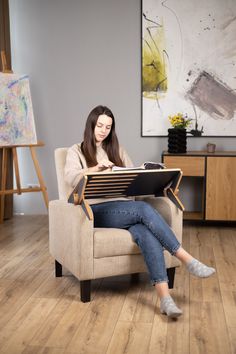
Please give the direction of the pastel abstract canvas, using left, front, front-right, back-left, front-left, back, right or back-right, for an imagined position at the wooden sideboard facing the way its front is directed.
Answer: right

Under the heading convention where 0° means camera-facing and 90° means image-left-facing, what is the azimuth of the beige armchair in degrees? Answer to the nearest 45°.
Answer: approximately 315°

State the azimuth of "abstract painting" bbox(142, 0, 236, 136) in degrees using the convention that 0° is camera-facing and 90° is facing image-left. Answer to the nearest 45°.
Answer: approximately 0°

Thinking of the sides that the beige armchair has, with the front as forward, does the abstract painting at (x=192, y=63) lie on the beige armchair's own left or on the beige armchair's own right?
on the beige armchair's own left

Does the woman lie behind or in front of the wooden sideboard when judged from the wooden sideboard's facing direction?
in front

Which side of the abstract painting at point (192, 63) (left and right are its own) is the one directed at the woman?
front

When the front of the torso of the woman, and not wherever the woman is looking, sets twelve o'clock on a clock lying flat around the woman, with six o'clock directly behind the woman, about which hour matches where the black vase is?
The black vase is roughly at 8 o'clock from the woman.

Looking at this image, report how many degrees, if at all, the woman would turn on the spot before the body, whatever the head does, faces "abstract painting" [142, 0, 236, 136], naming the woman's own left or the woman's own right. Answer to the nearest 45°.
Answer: approximately 135° to the woman's own left

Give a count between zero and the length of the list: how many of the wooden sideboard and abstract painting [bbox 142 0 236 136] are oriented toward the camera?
2

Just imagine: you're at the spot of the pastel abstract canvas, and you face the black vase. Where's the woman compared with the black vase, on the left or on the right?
right
